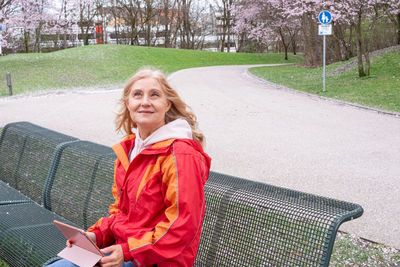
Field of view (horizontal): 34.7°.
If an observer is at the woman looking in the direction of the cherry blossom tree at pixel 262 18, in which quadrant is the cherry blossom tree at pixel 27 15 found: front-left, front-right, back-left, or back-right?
front-left

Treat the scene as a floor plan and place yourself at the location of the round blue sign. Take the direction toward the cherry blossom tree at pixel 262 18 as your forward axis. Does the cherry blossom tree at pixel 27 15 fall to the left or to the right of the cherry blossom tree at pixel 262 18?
left

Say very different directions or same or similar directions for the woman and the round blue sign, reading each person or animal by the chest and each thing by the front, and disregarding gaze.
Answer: same or similar directions

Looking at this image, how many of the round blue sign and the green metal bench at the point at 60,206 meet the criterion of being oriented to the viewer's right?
0

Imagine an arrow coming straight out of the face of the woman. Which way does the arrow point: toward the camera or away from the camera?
toward the camera

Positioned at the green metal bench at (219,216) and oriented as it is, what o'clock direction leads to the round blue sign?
The round blue sign is roughly at 5 o'clock from the green metal bench.

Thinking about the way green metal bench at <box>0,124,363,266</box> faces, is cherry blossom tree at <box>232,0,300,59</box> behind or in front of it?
behind

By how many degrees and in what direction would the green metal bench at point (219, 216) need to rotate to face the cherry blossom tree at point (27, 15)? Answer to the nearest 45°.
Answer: approximately 135° to its right

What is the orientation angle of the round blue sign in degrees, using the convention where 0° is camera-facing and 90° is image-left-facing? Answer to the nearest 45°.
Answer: approximately 0°

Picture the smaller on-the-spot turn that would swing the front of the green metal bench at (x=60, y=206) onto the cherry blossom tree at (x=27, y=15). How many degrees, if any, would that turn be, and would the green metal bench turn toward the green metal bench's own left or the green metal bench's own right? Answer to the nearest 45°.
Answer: approximately 135° to the green metal bench's own right

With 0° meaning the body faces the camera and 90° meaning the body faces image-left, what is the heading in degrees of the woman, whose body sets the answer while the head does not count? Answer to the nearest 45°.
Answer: approximately 45°

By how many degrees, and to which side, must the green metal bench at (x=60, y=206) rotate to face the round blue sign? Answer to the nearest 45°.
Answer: approximately 180°

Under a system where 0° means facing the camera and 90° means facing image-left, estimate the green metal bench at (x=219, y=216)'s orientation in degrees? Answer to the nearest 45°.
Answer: approximately 45°

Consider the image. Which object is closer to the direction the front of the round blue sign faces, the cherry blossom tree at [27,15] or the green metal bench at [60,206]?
the green metal bench

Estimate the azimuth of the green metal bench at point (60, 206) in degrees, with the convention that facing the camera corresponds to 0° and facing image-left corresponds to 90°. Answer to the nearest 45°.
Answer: approximately 45°
